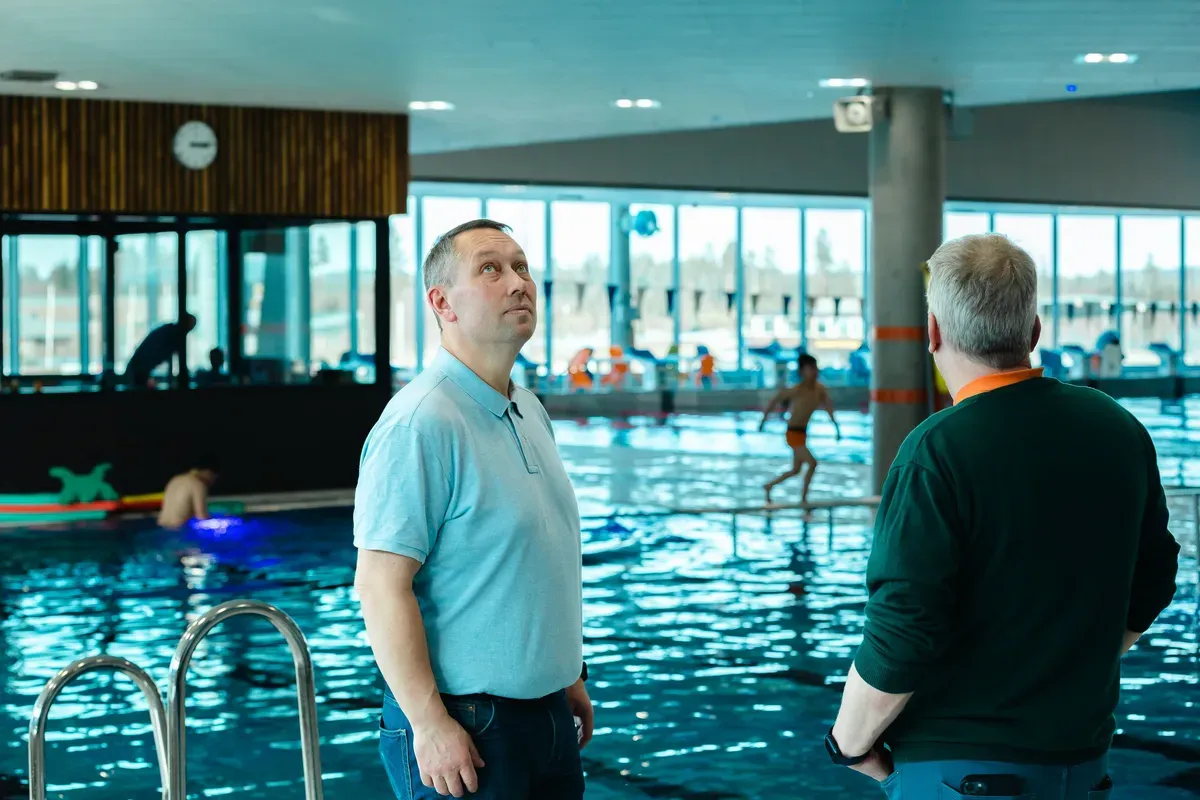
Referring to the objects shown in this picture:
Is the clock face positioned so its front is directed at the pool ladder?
yes

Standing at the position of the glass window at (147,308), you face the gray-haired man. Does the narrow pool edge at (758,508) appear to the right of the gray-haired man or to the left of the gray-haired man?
left

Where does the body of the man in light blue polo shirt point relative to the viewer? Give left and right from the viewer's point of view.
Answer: facing the viewer and to the right of the viewer

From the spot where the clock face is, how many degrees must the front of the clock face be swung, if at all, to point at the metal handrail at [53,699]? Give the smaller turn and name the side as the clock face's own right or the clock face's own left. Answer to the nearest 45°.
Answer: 0° — it already faces it

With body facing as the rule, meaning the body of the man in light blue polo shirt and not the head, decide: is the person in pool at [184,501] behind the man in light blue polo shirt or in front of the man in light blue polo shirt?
behind

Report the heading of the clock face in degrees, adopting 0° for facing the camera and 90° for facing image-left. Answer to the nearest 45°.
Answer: approximately 0°

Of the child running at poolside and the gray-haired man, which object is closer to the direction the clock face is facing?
the gray-haired man

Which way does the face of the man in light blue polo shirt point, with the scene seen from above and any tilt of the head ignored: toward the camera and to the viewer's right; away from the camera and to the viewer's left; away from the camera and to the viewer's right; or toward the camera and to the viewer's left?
toward the camera and to the viewer's right
